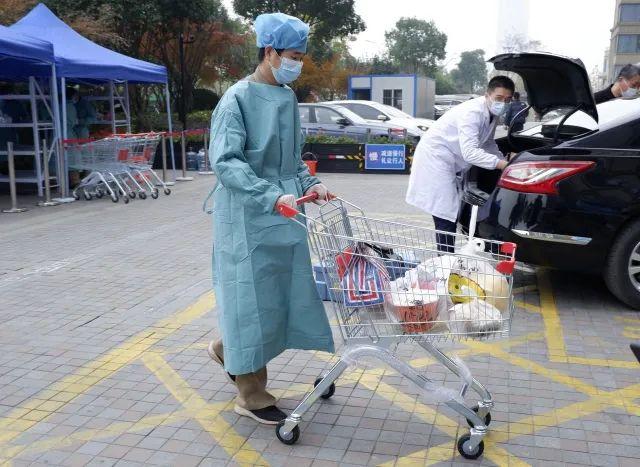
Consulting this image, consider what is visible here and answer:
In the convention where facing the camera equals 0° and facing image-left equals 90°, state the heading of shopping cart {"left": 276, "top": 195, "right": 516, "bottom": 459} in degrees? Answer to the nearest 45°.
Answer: approximately 270°

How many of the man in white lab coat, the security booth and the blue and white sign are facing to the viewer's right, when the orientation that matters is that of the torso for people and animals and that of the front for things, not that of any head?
1

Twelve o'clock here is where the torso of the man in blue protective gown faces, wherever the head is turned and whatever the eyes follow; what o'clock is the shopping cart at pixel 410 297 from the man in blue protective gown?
The shopping cart is roughly at 11 o'clock from the man in blue protective gown.

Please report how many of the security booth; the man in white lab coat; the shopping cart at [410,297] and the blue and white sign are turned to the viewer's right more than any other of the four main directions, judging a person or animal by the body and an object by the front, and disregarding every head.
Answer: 2

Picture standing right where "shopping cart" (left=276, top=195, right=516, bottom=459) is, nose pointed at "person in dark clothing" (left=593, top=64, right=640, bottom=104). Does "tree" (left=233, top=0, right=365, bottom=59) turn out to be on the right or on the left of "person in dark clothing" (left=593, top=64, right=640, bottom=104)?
left

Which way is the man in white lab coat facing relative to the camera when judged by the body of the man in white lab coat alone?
to the viewer's right

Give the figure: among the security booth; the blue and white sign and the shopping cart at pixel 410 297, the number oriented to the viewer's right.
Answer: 1

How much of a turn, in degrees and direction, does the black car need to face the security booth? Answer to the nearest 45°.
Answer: approximately 45° to its left

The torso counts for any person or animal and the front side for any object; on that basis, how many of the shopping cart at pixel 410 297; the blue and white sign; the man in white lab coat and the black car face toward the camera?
1

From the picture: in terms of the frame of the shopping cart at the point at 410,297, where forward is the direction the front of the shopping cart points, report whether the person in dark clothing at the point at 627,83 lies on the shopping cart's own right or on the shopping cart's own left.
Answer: on the shopping cart's own left

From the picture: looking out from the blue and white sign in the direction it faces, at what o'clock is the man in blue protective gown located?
The man in blue protective gown is roughly at 12 o'clock from the blue and white sign.

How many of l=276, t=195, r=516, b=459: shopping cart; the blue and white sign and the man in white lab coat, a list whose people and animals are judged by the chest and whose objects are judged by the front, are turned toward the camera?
1

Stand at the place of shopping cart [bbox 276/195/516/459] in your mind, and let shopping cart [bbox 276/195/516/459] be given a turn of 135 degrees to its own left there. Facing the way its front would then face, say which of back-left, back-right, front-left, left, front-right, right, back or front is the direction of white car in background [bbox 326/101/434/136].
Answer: front-right

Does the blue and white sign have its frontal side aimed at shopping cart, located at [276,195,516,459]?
yes

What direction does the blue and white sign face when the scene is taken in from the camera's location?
facing the viewer

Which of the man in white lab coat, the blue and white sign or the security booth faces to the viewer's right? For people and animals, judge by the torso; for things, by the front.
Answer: the man in white lab coat

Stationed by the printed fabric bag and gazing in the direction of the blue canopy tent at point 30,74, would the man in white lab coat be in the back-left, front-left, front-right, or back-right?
front-right

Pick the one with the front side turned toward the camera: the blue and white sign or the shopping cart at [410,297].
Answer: the blue and white sign

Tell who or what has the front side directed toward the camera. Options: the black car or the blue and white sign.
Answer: the blue and white sign
